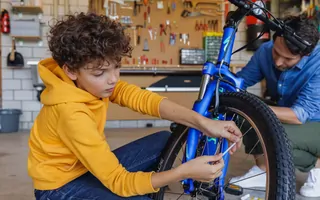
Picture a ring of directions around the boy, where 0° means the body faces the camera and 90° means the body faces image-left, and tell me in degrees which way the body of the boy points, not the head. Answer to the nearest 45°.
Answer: approximately 270°

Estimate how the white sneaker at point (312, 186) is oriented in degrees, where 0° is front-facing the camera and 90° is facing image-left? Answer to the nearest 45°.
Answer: approximately 45°

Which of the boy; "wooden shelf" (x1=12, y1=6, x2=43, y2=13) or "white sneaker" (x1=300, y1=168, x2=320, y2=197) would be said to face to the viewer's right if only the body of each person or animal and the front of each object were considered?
the boy

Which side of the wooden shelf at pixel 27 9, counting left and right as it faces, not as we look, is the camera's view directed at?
front

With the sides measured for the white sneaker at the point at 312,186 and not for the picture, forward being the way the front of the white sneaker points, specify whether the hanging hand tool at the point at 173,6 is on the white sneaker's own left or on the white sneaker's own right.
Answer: on the white sneaker's own right

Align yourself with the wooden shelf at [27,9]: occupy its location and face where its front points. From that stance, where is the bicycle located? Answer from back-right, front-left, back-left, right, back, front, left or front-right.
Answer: front

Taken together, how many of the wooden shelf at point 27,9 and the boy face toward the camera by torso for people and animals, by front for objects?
1

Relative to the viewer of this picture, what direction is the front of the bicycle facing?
facing the viewer and to the right of the viewer

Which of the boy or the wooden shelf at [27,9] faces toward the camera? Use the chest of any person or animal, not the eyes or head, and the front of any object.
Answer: the wooden shelf

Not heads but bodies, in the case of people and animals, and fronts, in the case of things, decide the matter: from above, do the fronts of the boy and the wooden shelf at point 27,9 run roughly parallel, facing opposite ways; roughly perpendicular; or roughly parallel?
roughly perpendicular

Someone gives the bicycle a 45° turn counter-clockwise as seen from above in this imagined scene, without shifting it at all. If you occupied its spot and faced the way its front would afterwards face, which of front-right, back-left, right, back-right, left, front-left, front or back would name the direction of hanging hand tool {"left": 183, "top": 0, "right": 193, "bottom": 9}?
left

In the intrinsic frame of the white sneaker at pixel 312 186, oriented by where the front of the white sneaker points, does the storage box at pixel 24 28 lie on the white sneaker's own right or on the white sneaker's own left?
on the white sneaker's own right

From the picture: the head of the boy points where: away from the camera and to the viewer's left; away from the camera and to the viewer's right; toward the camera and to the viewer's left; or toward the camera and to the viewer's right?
toward the camera and to the viewer's right

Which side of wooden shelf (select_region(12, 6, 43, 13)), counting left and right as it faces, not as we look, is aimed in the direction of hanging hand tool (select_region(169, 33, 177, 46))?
left

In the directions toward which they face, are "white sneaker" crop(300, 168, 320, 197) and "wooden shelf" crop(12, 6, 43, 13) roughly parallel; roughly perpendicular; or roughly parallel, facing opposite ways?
roughly perpendicular
